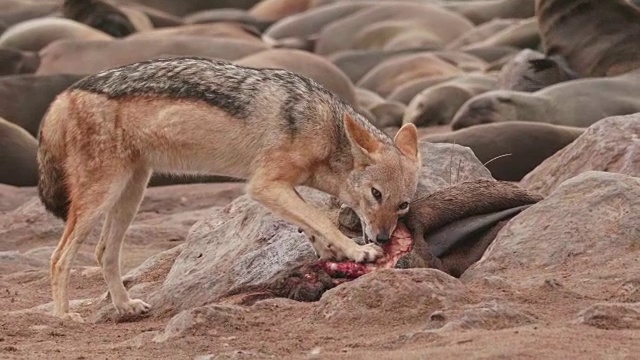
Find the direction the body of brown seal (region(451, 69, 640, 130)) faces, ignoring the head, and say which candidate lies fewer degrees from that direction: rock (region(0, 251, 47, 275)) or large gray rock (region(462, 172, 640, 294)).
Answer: the rock

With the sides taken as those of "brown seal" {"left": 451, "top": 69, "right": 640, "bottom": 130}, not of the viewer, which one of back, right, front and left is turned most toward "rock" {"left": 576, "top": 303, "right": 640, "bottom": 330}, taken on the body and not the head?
left

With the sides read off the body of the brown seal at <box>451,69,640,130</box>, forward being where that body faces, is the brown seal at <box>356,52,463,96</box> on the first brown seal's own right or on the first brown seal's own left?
on the first brown seal's own right

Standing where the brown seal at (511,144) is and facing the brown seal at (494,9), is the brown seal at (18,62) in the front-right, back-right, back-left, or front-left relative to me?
front-left

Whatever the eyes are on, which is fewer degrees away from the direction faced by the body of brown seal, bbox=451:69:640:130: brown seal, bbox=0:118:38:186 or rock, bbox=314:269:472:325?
the brown seal

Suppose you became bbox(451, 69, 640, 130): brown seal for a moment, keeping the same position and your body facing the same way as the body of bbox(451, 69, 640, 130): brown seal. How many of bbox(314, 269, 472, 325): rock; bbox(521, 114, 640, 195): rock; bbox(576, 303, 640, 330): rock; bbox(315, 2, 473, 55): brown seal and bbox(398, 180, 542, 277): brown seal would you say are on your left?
4

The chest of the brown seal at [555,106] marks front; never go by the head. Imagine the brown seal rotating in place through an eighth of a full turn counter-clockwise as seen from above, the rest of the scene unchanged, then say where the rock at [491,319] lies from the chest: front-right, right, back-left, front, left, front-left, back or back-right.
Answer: front-left

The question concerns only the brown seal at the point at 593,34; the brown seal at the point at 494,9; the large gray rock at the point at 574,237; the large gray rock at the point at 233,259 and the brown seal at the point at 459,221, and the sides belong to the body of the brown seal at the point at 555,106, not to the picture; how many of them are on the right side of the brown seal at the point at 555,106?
2

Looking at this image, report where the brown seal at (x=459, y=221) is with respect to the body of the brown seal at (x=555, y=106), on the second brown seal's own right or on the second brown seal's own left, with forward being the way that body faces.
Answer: on the second brown seal's own left

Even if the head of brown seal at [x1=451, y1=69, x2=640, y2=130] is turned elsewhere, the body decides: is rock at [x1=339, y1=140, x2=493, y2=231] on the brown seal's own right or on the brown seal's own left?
on the brown seal's own left

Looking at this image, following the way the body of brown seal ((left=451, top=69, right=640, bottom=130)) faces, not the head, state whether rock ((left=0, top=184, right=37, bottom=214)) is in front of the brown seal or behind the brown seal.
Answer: in front

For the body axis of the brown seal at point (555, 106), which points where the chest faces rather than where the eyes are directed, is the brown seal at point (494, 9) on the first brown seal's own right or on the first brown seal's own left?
on the first brown seal's own right

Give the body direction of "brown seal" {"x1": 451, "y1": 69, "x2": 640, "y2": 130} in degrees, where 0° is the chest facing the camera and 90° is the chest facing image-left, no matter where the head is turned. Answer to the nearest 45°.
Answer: approximately 90°

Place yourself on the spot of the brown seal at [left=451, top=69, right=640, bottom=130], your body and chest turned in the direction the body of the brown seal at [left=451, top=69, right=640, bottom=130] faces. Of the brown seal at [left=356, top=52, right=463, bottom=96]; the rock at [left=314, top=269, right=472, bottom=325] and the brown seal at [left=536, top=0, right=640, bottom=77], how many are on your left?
1

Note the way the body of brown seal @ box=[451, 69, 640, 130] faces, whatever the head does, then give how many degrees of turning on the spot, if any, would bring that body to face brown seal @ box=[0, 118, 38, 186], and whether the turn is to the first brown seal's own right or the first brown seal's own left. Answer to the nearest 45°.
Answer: approximately 45° to the first brown seal's own left
